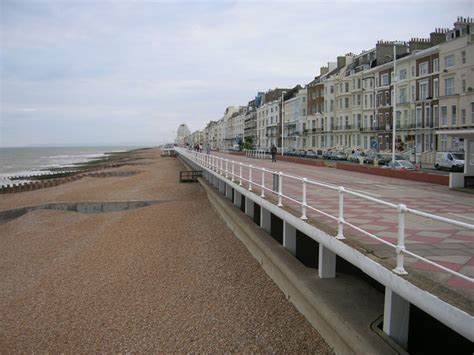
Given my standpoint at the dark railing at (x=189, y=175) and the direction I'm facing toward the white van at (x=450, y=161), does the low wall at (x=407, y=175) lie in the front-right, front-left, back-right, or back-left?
front-right
